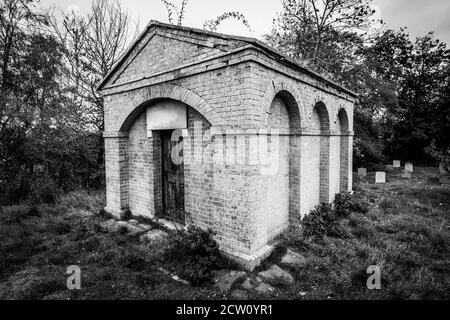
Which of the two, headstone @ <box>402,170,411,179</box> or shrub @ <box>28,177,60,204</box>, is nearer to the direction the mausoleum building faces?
the shrub

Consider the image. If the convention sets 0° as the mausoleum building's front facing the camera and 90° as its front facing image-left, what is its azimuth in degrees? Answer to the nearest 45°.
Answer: approximately 45°

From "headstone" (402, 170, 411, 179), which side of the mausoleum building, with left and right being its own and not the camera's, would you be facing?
back

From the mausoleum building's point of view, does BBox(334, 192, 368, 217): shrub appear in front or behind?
behind

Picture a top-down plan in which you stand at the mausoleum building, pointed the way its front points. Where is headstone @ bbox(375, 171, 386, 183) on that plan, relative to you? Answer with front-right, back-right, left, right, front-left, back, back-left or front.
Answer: back

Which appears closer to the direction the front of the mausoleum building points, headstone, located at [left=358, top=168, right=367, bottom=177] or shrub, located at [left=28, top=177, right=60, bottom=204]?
the shrub

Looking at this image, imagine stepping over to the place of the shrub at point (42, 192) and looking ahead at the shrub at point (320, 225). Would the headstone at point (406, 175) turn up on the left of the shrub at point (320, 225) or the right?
left

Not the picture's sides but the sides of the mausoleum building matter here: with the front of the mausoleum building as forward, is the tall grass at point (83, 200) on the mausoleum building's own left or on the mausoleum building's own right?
on the mausoleum building's own right

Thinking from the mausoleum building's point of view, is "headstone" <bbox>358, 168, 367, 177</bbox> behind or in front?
behind
